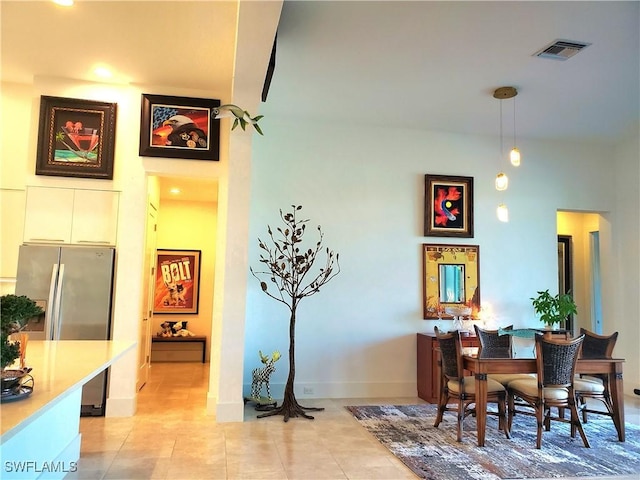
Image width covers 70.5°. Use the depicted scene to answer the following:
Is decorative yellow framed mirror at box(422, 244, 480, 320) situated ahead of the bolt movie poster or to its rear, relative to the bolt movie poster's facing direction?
ahead

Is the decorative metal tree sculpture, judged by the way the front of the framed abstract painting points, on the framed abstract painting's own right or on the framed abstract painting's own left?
on the framed abstract painting's own right

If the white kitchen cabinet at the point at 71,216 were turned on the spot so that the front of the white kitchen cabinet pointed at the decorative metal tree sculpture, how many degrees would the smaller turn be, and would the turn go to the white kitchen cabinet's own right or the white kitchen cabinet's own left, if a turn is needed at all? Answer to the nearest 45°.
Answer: approximately 90° to the white kitchen cabinet's own left

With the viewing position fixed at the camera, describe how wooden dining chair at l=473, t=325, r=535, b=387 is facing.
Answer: facing the viewer and to the right of the viewer

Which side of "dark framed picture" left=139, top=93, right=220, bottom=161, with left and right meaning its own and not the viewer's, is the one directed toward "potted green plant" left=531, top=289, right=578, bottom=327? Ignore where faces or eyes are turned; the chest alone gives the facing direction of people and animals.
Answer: left

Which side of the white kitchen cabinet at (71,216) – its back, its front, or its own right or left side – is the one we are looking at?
front

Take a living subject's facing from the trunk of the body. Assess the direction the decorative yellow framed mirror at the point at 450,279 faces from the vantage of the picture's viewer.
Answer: facing the viewer

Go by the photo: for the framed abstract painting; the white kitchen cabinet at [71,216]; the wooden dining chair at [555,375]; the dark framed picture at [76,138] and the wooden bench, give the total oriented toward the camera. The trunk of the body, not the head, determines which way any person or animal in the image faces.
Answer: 4

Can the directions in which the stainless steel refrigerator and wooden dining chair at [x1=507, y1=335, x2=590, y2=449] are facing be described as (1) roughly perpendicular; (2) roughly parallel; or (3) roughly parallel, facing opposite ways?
roughly parallel, facing opposite ways

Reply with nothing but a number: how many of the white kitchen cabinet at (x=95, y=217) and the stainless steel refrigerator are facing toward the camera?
2

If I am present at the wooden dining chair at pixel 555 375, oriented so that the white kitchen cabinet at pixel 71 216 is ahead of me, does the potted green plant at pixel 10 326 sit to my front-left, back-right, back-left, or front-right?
front-left

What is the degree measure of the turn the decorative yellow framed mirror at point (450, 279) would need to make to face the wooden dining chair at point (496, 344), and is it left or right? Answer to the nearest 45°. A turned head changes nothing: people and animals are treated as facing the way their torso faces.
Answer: approximately 45° to its left

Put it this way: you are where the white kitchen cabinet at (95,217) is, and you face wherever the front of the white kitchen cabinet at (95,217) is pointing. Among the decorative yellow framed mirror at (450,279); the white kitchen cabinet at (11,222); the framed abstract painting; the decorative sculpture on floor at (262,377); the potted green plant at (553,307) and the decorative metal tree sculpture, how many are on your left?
5

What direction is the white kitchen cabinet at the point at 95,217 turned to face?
toward the camera

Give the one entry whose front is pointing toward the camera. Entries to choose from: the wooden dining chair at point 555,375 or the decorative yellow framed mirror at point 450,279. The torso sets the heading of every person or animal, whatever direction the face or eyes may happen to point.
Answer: the decorative yellow framed mirror
